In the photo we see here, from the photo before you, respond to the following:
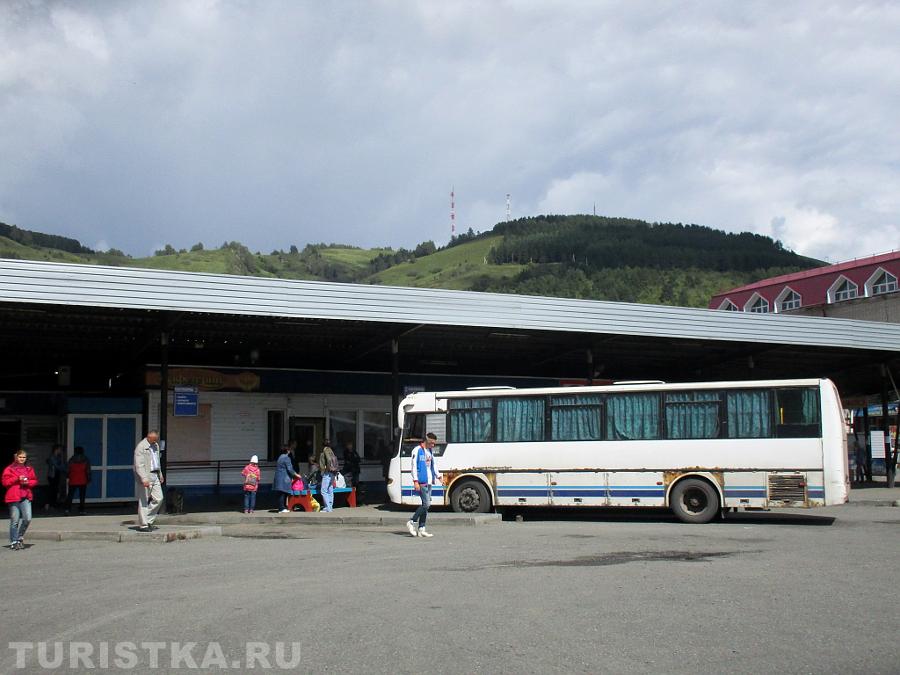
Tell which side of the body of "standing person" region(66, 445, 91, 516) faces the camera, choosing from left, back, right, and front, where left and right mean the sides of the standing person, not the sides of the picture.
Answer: back

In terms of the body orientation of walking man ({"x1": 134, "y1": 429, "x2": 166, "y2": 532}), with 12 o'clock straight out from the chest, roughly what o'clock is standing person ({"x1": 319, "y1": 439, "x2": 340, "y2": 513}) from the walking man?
The standing person is roughly at 9 o'clock from the walking man.

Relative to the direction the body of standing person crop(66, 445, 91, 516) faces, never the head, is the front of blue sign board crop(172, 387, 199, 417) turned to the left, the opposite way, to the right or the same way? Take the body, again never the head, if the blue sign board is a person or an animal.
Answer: the opposite way

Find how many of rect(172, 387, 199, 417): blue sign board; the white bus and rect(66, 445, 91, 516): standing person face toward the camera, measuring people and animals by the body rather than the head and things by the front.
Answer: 1

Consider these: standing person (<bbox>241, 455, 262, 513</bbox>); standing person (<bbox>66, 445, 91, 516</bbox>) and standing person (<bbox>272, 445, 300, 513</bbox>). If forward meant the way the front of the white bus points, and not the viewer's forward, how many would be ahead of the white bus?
3

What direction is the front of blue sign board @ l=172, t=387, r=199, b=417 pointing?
toward the camera

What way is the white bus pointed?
to the viewer's left

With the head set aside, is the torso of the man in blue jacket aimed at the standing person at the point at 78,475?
no

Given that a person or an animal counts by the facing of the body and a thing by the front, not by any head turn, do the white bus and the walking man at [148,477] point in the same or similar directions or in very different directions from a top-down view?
very different directions

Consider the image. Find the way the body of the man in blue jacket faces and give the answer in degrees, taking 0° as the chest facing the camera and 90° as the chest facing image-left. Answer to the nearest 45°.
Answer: approximately 315°

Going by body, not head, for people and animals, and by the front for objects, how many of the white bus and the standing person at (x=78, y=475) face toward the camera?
0
